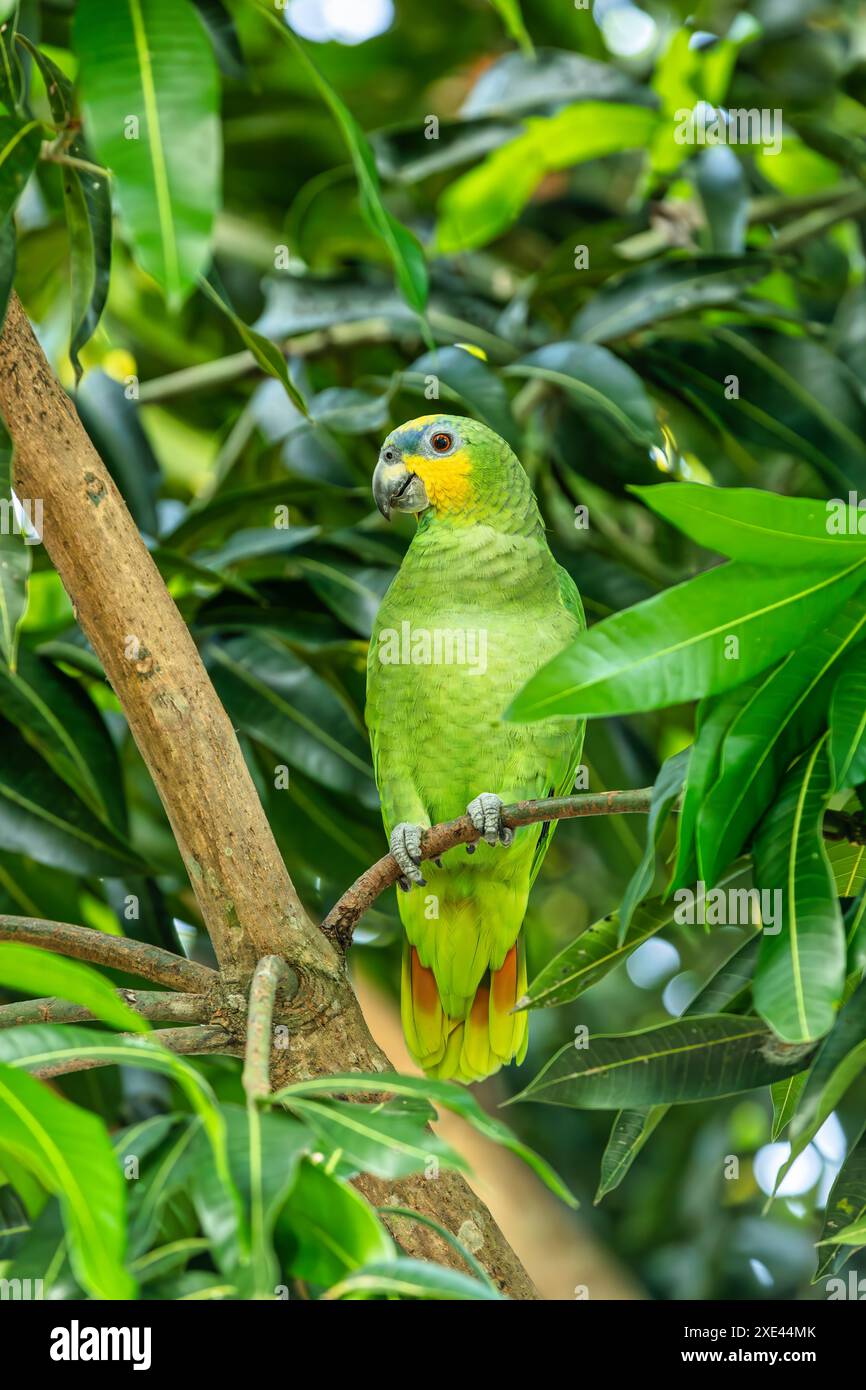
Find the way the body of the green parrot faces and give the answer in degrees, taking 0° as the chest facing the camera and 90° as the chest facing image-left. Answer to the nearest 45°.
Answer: approximately 45°

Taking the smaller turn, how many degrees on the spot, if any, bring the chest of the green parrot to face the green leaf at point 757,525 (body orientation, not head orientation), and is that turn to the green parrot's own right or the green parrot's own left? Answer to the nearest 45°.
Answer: approximately 45° to the green parrot's own left

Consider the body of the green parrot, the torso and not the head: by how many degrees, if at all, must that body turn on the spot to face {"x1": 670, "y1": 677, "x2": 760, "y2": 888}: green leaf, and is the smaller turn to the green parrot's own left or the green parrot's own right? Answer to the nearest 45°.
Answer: approximately 45° to the green parrot's own left
